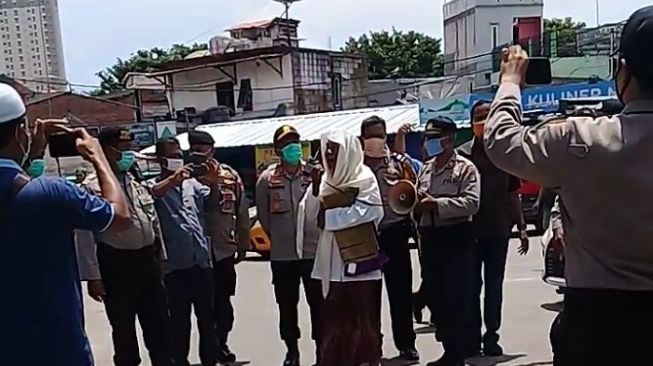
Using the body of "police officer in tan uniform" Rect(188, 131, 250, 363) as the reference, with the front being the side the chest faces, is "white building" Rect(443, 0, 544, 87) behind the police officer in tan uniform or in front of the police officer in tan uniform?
behind

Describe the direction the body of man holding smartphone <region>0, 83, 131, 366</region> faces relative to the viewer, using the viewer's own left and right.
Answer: facing away from the viewer and to the right of the viewer

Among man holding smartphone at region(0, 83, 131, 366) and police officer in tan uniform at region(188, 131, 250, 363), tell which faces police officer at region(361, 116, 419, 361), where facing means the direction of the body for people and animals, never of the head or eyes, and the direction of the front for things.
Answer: the man holding smartphone

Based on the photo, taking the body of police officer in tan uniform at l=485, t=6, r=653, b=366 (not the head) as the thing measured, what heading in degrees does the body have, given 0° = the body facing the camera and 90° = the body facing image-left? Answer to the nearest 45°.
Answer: approximately 135°

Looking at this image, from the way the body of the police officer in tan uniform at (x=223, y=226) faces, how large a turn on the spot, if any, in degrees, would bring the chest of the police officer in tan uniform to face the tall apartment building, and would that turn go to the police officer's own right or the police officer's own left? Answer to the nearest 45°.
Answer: approximately 135° to the police officer's own right

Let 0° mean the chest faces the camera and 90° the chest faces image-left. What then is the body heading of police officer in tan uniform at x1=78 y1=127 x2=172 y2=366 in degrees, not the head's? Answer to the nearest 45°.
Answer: approximately 315°

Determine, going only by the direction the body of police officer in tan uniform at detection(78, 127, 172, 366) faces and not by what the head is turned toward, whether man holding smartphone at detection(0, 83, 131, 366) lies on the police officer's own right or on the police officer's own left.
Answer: on the police officer's own right
